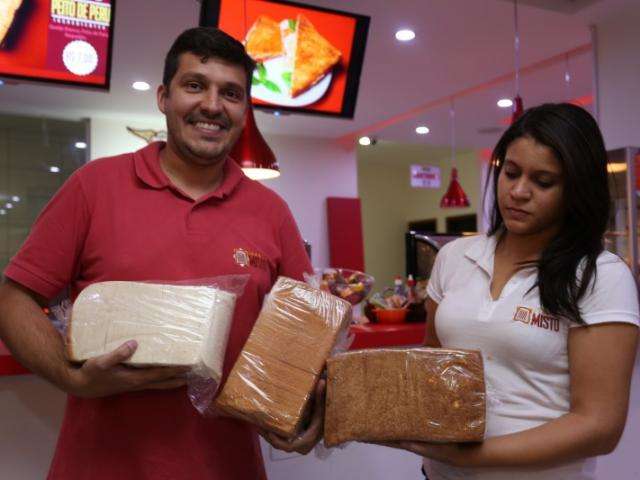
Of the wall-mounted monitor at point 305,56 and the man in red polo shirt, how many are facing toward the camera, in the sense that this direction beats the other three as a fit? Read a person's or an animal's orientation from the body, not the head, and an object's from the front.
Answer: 2

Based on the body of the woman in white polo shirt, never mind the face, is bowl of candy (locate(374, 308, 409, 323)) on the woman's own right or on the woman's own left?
on the woman's own right

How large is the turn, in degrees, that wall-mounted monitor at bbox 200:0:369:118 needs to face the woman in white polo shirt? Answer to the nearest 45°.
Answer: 0° — it already faces them

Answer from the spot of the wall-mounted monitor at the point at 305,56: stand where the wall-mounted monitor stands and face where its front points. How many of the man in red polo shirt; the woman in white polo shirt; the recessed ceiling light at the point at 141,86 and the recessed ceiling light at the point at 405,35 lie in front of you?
2

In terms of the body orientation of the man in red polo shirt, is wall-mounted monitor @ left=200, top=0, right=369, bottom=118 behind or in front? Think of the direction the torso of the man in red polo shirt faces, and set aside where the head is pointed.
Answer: behind

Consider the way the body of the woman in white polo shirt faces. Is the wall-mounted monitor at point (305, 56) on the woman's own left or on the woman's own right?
on the woman's own right

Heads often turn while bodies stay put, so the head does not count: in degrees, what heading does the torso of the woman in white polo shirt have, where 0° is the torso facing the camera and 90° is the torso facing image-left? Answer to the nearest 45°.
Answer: approximately 45°
